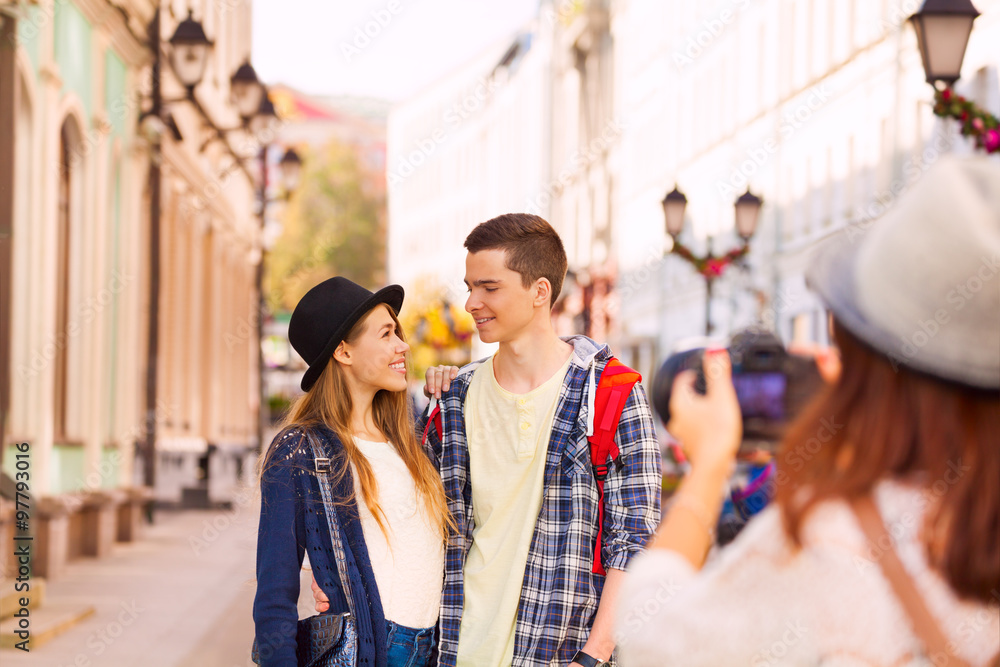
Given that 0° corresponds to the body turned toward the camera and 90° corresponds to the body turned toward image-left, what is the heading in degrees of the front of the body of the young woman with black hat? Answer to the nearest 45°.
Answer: approximately 315°

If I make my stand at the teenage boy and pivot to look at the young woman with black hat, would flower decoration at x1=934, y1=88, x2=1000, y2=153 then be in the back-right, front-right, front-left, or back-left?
back-right

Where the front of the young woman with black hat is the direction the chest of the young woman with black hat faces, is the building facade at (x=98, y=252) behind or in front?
behind

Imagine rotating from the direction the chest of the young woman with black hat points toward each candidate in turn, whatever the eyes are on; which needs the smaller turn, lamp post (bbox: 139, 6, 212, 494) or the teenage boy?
the teenage boy

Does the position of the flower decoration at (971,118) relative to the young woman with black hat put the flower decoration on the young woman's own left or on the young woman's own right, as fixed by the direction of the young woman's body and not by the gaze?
on the young woman's own left

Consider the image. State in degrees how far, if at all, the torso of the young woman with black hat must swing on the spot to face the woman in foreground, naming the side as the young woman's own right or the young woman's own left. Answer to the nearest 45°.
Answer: approximately 45° to the young woman's own right

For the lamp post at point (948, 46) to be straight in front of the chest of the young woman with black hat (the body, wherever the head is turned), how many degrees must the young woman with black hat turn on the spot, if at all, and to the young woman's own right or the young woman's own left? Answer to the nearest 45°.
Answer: approximately 90° to the young woman's own left

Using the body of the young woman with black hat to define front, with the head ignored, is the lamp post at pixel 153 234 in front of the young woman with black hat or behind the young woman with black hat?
behind

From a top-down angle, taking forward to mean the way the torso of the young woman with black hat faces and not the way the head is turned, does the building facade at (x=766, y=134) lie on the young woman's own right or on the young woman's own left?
on the young woman's own left

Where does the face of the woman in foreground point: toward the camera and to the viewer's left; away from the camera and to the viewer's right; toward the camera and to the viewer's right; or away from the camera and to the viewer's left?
away from the camera and to the viewer's left
